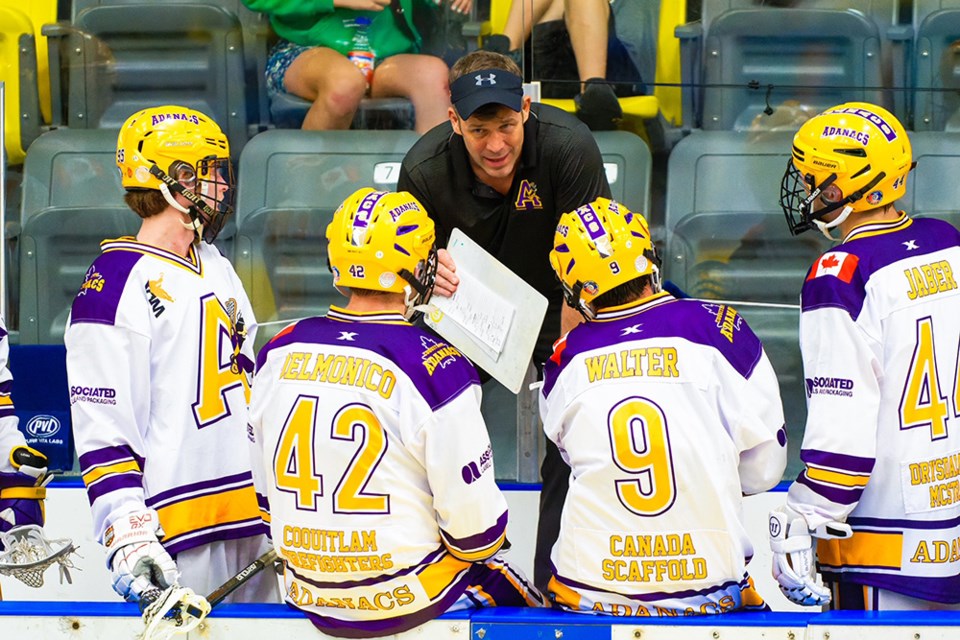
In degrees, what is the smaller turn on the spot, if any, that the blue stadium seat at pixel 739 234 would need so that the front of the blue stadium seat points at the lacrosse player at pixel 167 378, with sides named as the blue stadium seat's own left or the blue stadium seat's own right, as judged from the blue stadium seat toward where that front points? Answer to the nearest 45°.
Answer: approximately 45° to the blue stadium seat's own right

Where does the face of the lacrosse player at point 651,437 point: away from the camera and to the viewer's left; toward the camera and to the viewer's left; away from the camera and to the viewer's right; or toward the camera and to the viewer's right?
away from the camera and to the viewer's left

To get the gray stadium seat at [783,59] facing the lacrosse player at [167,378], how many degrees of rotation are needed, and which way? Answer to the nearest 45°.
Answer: approximately 45° to its right

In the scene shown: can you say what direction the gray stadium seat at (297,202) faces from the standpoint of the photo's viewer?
facing the viewer

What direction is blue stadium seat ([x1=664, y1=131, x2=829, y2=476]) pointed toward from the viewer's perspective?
toward the camera

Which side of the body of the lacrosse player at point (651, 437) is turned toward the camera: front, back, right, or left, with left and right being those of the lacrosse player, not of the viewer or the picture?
back

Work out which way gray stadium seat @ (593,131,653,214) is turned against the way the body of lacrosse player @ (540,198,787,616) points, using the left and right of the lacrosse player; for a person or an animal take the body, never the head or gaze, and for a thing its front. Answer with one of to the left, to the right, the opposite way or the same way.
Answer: the opposite way

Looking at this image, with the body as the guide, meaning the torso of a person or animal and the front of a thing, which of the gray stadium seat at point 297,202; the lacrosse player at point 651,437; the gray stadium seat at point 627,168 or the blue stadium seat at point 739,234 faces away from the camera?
the lacrosse player

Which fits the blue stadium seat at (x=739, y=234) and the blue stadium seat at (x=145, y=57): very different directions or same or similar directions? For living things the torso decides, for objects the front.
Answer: same or similar directions

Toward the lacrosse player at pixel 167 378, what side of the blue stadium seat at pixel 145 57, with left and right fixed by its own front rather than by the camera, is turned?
front

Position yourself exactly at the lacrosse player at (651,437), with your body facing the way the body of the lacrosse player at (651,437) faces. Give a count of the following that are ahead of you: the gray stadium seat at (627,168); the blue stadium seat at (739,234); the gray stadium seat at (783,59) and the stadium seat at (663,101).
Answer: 4

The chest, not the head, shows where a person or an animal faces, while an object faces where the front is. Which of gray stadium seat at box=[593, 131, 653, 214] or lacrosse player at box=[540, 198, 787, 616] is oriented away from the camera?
the lacrosse player

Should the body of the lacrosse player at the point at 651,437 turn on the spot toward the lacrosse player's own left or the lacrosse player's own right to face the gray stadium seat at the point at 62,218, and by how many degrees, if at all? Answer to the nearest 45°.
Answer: approximately 45° to the lacrosse player's own left

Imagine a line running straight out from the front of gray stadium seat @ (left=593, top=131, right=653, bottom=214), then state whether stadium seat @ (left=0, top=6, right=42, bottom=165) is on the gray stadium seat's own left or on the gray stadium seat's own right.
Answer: on the gray stadium seat's own right

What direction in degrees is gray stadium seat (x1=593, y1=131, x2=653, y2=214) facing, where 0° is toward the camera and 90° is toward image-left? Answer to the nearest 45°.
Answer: approximately 0°
